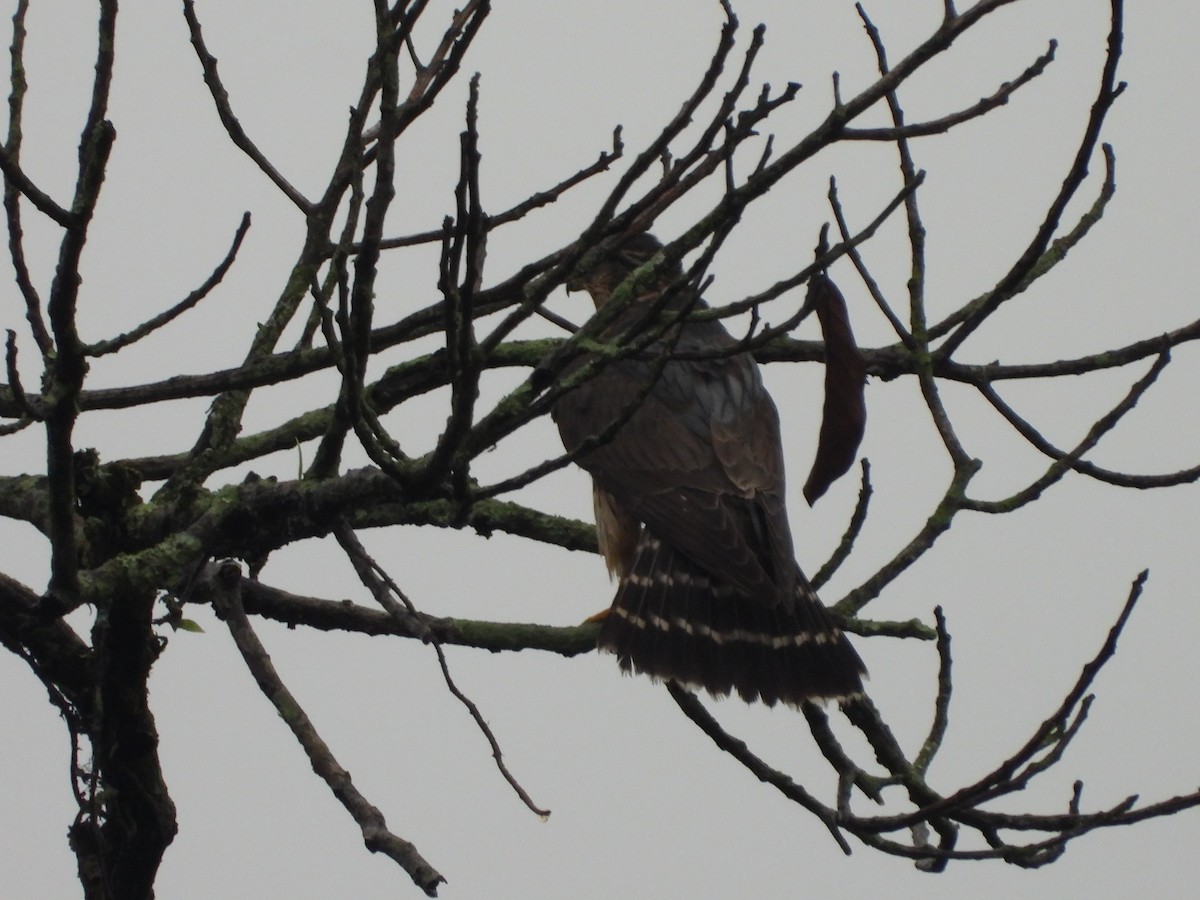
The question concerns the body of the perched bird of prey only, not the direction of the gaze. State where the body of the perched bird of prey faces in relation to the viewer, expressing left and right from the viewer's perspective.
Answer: facing away from the viewer and to the left of the viewer
